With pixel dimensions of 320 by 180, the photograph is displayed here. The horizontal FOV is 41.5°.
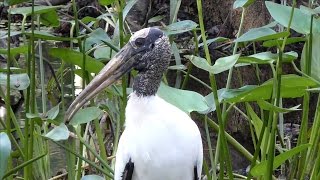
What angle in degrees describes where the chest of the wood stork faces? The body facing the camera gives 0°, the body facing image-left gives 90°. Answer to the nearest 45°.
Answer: approximately 45°
